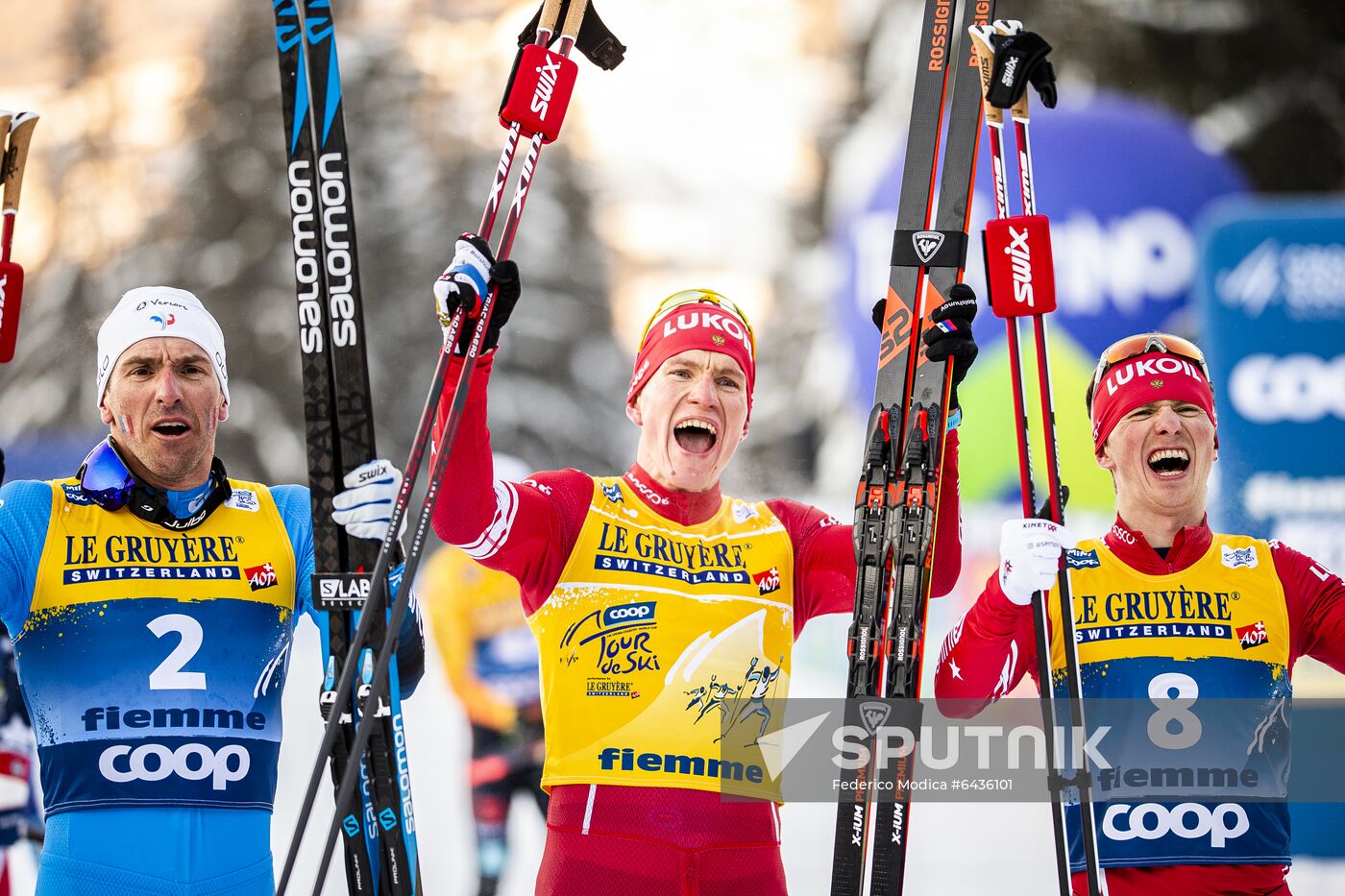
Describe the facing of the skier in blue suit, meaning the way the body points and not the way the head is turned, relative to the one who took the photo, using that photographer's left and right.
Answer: facing the viewer

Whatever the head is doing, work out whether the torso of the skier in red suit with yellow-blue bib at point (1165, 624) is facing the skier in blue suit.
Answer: no

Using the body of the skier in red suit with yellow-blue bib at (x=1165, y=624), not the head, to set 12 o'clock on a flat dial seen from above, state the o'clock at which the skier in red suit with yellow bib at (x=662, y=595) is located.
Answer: the skier in red suit with yellow bib at (x=662, y=595) is roughly at 2 o'clock from the skier in red suit with yellow-blue bib at (x=1165, y=624).

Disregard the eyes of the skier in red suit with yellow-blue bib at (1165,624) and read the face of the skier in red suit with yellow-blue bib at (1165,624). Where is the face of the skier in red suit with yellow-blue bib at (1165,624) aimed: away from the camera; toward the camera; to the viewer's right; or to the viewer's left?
toward the camera

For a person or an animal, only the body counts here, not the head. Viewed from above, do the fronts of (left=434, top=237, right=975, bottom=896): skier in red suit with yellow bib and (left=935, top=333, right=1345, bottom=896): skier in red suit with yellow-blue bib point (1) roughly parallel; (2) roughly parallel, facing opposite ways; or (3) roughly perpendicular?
roughly parallel

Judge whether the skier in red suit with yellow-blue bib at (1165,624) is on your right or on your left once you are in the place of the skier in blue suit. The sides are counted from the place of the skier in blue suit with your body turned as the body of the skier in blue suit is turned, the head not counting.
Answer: on your left

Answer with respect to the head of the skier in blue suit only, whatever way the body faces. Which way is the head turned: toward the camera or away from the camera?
toward the camera

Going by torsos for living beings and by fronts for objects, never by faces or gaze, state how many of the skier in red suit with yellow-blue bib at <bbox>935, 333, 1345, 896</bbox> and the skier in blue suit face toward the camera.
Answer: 2

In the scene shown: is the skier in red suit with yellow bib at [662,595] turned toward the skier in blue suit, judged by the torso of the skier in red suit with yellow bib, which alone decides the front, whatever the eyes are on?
no

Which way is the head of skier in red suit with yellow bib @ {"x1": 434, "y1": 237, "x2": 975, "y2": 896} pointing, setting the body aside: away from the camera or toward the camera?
toward the camera

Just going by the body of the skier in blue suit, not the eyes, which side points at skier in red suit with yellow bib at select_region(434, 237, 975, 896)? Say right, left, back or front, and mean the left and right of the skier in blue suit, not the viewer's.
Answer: left
